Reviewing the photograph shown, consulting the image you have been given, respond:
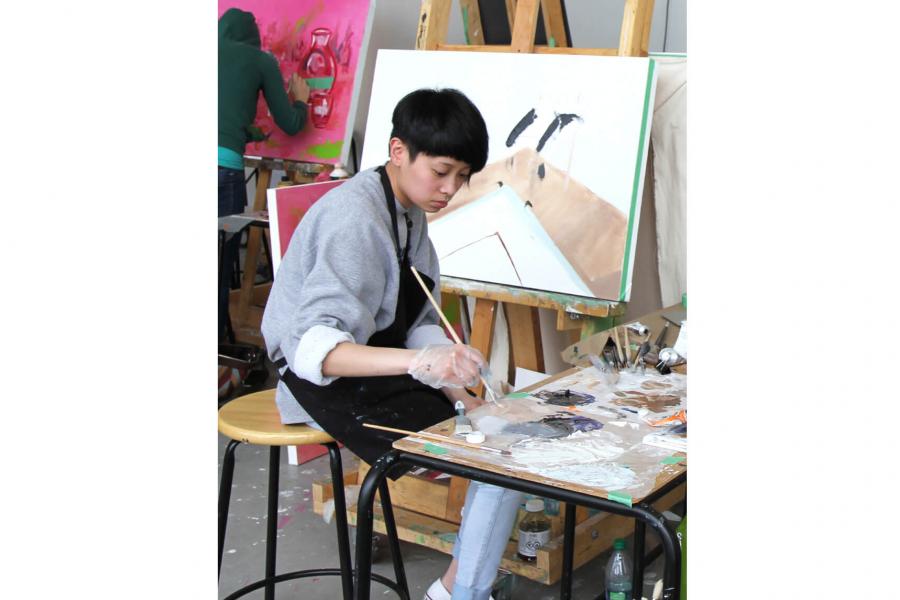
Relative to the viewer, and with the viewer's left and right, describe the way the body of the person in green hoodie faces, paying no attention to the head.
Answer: facing away from the viewer and to the right of the viewer

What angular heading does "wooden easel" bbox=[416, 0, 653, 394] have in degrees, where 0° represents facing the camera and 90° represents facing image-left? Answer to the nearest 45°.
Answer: approximately 0°

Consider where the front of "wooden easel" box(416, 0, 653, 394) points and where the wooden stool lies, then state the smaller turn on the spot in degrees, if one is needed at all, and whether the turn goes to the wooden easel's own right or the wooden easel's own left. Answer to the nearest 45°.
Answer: approximately 45° to the wooden easel's own right

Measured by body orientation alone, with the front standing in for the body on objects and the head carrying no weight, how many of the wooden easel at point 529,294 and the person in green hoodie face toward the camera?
1

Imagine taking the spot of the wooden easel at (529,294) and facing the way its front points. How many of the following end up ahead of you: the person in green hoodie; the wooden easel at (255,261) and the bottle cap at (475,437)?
1

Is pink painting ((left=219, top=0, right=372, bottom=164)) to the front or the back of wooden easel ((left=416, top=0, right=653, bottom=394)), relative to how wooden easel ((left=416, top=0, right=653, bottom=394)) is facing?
to the back

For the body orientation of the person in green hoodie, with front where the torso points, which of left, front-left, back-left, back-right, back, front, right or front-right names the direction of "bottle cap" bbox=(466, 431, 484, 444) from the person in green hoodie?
back-right

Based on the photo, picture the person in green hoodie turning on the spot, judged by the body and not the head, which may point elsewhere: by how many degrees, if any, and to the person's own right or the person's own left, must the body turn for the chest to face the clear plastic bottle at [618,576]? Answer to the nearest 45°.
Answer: approximately 135° to the person's own right

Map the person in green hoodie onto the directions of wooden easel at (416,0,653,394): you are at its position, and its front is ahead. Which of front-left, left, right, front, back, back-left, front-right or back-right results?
back-right

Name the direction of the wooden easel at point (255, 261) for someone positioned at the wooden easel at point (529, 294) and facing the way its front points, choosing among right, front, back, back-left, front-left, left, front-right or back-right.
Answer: back-right

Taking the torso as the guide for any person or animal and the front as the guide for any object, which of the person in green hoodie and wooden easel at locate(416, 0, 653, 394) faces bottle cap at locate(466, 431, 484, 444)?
the wooden easel
